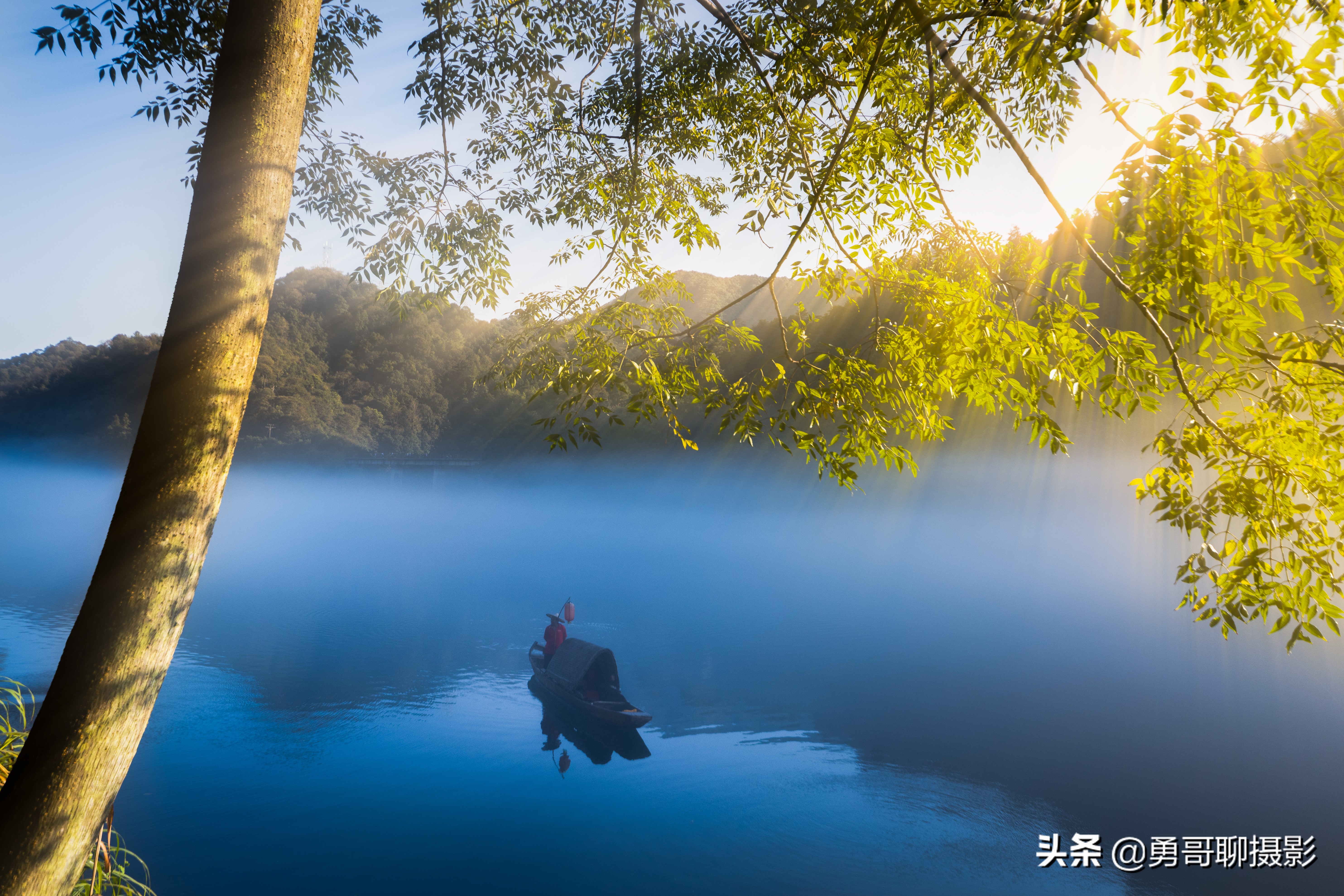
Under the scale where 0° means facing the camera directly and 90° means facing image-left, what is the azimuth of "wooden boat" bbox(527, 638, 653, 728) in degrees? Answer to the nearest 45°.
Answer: approximately 315°
